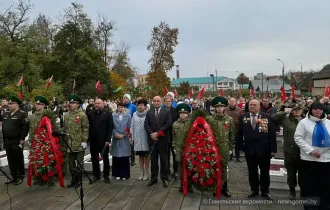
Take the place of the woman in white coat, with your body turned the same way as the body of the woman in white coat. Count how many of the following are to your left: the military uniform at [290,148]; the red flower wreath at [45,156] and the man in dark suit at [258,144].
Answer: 0

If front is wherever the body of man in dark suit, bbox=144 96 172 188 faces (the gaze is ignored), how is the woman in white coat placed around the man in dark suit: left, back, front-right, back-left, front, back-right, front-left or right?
front-left

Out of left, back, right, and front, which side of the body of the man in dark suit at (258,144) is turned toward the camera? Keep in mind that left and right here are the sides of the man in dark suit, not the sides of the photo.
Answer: front

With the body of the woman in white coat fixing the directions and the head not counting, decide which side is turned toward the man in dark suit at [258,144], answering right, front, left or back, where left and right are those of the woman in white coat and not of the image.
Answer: right

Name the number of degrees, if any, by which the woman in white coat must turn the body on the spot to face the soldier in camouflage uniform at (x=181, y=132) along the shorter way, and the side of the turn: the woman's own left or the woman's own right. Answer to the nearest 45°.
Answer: approximately 90° to the woman's own right

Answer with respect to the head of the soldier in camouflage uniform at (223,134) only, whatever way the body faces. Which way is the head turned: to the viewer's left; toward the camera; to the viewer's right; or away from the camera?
toward the camera

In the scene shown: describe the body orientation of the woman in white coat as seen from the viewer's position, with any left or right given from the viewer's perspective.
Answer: facing the viewer

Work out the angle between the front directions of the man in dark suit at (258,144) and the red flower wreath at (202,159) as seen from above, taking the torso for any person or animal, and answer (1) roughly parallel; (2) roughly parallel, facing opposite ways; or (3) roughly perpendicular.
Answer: roughly parallel

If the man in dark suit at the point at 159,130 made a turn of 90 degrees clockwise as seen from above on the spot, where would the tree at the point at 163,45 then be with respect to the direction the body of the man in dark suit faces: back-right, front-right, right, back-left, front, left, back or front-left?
right

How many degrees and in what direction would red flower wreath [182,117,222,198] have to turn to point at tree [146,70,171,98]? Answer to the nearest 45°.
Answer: approximately 180°

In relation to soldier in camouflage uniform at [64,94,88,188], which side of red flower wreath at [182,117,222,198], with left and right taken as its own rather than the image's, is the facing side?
right

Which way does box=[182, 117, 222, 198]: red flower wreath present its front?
toward the camera

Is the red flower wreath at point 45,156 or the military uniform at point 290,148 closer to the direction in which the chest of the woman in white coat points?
the red flower wreath

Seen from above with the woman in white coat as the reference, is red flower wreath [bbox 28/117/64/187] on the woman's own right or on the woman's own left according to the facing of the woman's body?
on the woman's own right

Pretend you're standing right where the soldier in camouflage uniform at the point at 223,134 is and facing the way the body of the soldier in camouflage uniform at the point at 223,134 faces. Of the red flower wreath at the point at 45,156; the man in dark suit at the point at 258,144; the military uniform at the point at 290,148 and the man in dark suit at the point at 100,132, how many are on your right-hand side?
2

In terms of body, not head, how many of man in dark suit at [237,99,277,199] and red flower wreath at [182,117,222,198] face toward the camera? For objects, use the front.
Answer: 2

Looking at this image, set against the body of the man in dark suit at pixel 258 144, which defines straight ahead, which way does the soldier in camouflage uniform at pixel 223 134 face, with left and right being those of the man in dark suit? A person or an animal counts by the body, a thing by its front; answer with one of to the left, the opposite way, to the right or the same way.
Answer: the same way

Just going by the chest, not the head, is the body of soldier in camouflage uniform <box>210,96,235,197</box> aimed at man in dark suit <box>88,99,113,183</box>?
no

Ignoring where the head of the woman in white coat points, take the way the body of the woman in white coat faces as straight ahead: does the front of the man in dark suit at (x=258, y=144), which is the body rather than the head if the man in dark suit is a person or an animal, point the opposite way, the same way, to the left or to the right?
the same way
